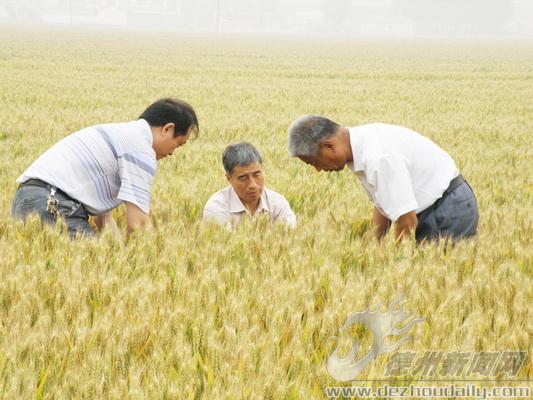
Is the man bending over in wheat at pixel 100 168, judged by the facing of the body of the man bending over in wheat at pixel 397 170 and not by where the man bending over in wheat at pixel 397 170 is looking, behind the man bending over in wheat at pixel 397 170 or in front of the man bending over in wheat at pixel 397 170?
in front

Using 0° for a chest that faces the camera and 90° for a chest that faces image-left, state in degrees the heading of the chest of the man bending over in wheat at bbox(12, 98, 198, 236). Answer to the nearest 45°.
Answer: approximately 270°

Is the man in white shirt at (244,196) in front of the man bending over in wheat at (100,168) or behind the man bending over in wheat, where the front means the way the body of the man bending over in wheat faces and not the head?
in front

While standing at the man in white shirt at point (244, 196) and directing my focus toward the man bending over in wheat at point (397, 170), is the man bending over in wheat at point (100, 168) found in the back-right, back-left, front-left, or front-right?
back-right

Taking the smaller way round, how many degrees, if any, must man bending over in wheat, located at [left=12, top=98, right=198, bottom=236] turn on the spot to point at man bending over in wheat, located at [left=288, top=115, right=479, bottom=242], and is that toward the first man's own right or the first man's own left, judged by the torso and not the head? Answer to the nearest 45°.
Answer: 0° — they already face them

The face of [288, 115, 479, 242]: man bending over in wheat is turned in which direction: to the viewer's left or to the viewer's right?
to the viewer's left

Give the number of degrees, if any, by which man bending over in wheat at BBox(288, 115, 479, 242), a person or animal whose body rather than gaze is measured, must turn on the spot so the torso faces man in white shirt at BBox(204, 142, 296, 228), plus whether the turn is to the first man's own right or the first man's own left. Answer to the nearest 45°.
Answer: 0° — they already face them

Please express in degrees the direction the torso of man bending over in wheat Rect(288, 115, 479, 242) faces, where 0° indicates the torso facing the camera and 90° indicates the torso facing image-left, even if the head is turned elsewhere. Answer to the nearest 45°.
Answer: approximately 90°

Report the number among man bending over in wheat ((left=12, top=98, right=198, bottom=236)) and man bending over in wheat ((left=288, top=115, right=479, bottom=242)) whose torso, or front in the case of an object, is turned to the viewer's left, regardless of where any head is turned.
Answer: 1
